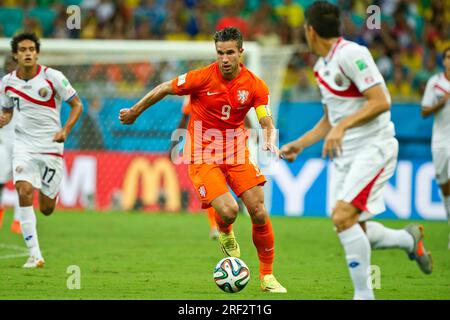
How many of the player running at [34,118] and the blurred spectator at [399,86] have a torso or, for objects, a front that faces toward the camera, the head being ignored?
2

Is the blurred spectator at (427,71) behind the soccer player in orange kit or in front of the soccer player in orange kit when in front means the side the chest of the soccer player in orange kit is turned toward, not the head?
behind

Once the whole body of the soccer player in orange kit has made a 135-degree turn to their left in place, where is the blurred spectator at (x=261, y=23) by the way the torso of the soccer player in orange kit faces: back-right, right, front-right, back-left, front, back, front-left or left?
front-left

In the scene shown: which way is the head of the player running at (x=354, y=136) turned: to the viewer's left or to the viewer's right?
to the viewer's left

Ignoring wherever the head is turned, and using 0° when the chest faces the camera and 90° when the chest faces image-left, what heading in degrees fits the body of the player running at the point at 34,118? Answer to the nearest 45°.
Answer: approximately 0°

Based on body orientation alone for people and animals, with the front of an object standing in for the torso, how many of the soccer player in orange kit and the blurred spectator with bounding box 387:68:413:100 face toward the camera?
2

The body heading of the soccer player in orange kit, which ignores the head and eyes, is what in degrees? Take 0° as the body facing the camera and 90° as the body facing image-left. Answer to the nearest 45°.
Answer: approximately 0°
